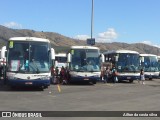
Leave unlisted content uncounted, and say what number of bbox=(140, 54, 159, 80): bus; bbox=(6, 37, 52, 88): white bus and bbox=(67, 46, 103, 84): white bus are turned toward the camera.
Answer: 3

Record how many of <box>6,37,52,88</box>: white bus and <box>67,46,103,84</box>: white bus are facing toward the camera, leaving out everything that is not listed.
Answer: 2

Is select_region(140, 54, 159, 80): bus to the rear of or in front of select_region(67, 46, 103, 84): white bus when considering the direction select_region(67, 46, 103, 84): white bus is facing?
to the rear

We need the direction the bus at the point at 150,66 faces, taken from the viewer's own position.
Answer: facing the viewer

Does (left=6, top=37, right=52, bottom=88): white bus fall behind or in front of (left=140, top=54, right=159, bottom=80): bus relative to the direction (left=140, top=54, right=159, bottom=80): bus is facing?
in front

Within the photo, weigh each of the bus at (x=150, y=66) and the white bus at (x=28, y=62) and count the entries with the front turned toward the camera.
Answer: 2

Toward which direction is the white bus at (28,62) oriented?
toward the camera
